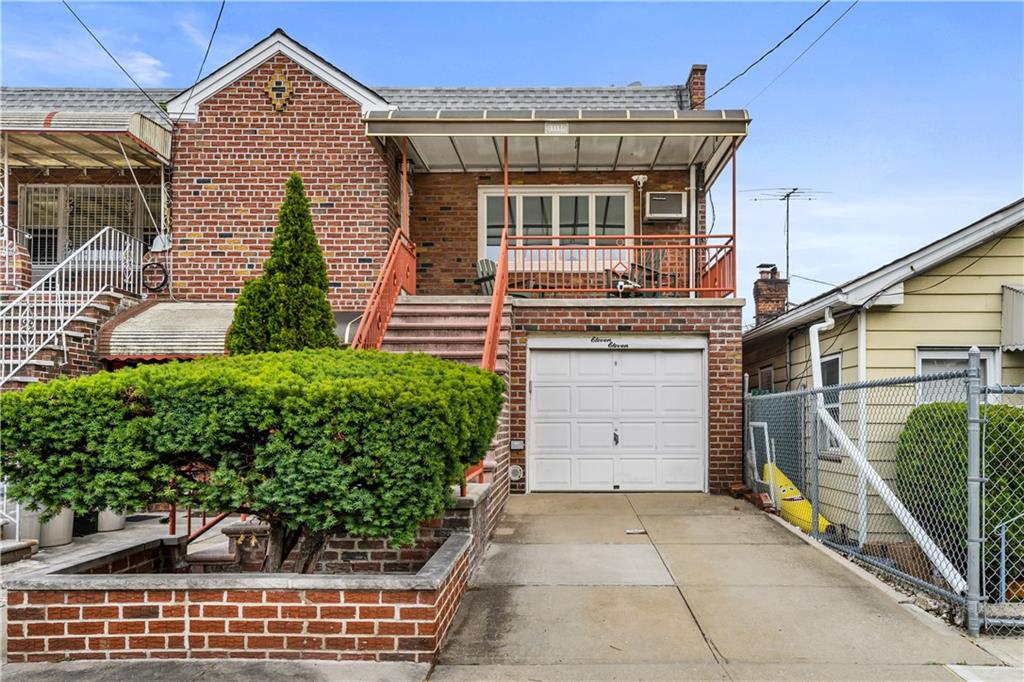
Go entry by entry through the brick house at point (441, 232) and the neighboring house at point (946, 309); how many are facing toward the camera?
2

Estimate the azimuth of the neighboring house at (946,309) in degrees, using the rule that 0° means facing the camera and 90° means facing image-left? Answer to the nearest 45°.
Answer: approximately 0°

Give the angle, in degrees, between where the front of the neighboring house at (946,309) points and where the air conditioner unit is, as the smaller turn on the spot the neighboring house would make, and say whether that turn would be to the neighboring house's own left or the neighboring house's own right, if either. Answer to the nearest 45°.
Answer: approximately 135° to the neighboring house's own right

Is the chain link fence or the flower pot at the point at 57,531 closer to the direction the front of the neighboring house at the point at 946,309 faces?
the chain link fence

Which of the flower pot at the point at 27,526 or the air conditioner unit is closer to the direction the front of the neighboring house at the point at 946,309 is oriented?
the flower pot

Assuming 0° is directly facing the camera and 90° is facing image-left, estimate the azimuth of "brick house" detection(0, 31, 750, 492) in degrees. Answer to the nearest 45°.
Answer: approximately 0°

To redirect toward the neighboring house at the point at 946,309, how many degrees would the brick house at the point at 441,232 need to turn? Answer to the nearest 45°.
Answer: approximately 45° to its left

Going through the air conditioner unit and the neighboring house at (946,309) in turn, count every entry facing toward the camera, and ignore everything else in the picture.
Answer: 2

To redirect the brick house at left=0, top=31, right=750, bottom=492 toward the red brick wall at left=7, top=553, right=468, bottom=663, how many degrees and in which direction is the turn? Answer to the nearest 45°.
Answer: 0° — it already faces it
